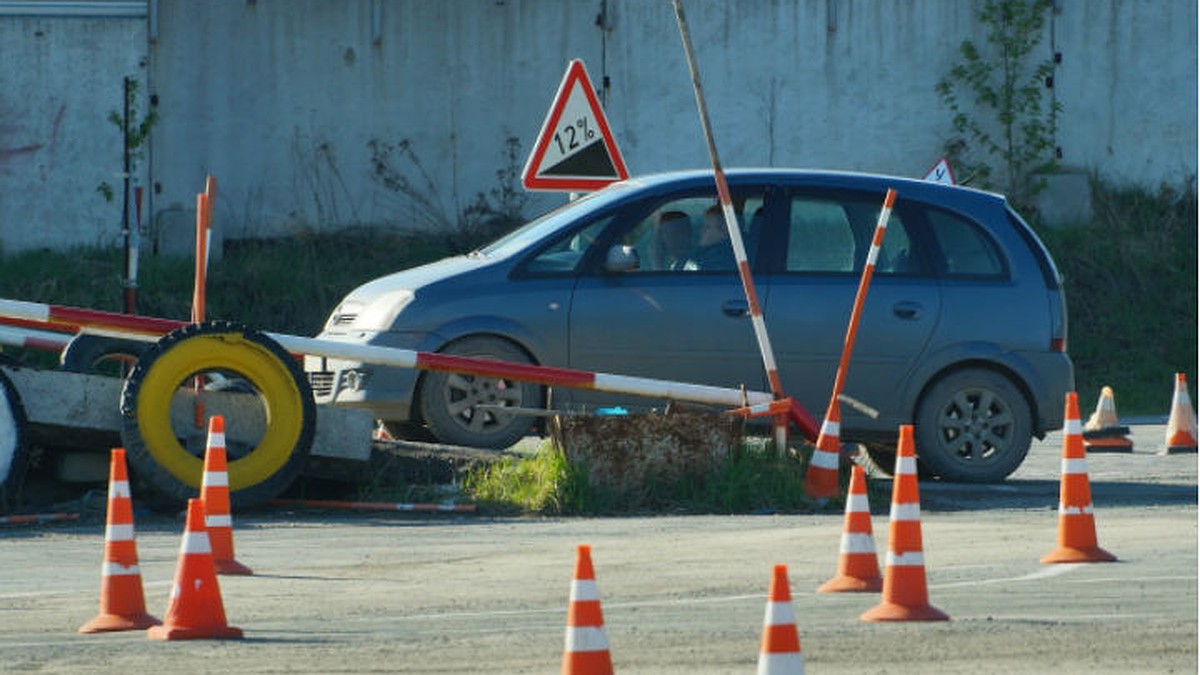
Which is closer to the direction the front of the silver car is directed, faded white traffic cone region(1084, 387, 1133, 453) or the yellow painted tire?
the yellow painted tire

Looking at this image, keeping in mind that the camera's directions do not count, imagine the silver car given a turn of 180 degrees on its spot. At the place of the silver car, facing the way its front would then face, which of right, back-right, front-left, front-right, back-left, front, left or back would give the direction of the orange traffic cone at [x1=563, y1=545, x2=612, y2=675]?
right

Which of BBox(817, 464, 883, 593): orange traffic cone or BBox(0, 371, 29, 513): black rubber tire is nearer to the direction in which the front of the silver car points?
the black rubber tire

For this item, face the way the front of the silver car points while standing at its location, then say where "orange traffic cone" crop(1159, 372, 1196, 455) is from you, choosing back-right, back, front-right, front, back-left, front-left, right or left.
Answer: back-right

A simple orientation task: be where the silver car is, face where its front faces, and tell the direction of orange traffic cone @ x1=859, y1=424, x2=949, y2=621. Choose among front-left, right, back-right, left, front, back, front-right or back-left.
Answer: left

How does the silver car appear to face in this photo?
to the viewer's left

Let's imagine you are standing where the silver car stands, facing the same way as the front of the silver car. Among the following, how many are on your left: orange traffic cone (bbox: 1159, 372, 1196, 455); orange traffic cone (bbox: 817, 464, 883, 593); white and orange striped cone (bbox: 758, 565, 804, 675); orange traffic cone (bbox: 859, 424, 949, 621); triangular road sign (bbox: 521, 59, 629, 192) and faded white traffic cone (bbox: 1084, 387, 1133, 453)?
3

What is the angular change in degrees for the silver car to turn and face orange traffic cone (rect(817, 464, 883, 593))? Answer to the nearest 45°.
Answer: approximately 90° to its left

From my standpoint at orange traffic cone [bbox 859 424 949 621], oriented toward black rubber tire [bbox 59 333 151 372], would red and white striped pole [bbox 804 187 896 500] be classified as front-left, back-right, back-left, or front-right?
front-right

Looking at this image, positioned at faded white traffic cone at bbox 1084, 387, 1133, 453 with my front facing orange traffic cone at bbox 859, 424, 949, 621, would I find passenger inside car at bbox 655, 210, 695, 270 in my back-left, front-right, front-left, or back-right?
front-right

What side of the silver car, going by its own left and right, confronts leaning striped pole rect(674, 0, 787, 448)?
left

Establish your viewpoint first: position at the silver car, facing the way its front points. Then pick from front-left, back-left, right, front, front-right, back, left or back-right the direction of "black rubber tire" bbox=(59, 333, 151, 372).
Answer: front

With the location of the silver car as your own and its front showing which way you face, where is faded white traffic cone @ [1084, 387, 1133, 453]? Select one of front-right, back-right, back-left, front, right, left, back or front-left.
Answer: back-right
